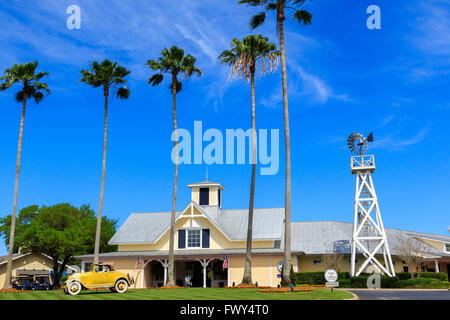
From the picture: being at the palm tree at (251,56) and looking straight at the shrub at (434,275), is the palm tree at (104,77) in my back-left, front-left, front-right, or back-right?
back-left

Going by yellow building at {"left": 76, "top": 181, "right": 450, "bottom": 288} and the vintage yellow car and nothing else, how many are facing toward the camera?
1

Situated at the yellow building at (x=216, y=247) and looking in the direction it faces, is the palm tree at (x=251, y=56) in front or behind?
in front

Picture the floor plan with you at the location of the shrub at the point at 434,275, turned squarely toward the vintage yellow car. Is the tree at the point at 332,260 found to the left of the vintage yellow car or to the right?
right

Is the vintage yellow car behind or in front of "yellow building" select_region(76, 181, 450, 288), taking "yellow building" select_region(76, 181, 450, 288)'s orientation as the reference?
in front
